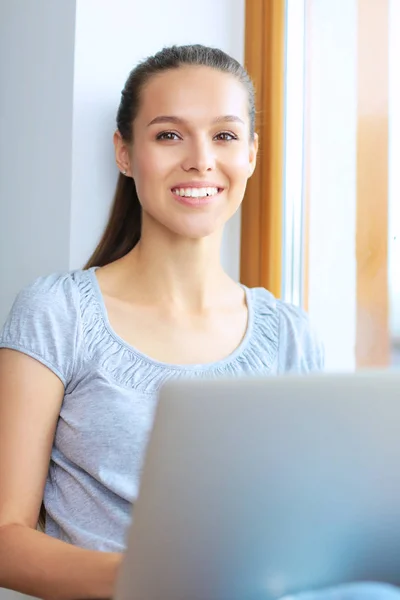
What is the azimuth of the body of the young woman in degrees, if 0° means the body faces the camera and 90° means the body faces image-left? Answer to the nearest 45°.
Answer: approximately 315°
